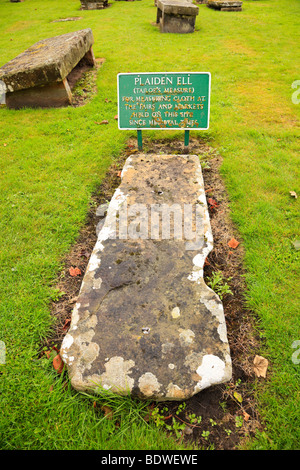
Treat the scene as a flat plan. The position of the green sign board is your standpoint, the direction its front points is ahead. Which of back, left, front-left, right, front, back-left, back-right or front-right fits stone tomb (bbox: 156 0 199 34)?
back

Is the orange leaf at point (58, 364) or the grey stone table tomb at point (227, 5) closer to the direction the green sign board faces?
the orange leaf

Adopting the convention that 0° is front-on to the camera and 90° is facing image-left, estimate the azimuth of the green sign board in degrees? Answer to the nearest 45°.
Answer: approximately 0°

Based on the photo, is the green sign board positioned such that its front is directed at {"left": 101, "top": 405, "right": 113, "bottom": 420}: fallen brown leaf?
yes

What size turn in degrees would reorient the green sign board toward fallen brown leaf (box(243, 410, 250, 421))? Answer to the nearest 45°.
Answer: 0° — it already faces it

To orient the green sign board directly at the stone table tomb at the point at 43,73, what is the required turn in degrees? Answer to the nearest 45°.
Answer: approximately 135° to its right

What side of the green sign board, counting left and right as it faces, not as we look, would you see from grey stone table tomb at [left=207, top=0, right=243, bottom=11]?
back

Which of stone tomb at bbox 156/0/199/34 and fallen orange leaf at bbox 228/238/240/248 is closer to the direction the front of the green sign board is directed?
the fallen orange leaf

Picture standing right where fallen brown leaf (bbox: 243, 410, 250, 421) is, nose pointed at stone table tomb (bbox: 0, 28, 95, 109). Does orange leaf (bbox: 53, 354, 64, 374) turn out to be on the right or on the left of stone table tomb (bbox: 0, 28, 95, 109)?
left

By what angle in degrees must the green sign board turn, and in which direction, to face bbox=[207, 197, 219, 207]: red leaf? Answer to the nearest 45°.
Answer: approximately 45° to its left
